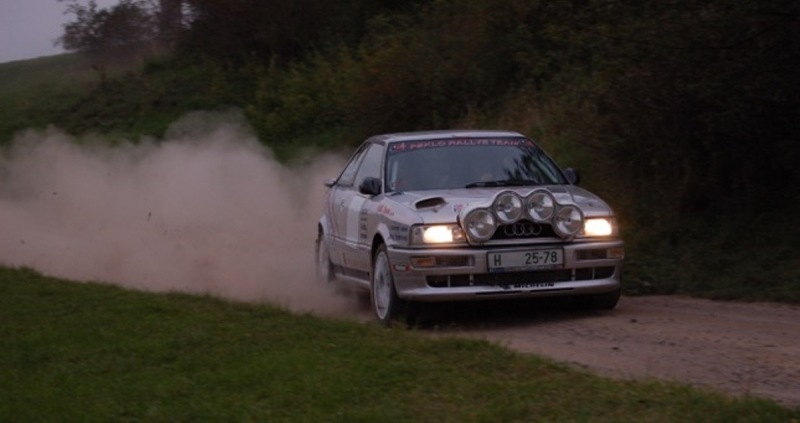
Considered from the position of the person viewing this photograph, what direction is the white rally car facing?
facing the viewer and to the right of the viewer
